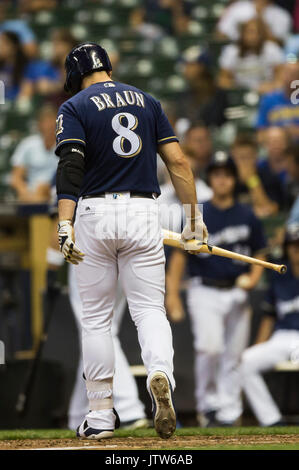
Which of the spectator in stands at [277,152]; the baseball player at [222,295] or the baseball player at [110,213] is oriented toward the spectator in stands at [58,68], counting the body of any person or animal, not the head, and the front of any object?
the baseball player at [110,213]

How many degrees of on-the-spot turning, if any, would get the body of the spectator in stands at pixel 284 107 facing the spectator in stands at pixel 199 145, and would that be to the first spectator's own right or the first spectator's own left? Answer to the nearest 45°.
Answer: approximately 45° to the first spectator's own right

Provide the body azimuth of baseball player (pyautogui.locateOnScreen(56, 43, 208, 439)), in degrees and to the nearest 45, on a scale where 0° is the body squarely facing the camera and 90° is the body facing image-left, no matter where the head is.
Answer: approximately 180°

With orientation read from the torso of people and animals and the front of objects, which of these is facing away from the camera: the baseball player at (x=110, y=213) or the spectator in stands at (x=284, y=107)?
the baseball player

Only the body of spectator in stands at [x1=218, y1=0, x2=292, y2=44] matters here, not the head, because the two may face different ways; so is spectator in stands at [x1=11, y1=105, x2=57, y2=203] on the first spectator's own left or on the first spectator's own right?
on the first spectator's own right

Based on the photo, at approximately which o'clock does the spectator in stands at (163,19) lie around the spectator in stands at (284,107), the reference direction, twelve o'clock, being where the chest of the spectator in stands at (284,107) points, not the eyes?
the spectator in stands at (163,19) is roughly at 5 o'clock from the spectator in stands at (284,107).

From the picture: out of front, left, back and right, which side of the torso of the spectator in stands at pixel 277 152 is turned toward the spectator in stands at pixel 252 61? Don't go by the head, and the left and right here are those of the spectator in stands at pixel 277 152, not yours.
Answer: back

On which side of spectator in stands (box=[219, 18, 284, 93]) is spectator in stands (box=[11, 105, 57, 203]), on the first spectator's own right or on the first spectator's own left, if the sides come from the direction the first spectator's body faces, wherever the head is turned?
on the first spectator's own right

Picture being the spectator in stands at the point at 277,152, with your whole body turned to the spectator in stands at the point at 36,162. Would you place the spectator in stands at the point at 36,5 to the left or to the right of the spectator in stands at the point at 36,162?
right
